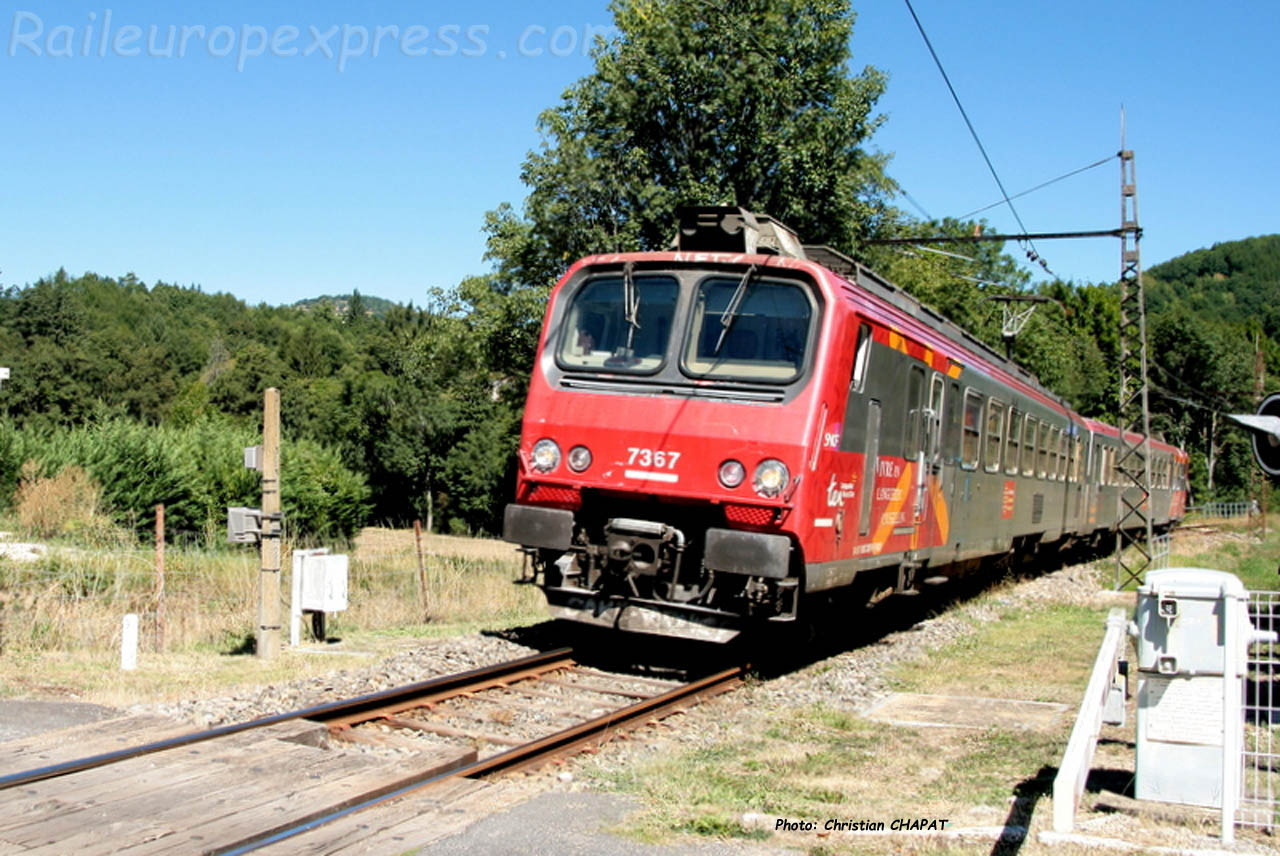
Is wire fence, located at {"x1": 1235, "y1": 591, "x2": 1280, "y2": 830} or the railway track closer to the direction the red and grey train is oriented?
the railway track

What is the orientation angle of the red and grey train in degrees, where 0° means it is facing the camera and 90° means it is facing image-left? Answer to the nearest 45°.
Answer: approximately 45°

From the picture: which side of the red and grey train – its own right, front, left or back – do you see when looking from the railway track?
front

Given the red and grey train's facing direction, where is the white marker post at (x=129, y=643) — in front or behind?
in front

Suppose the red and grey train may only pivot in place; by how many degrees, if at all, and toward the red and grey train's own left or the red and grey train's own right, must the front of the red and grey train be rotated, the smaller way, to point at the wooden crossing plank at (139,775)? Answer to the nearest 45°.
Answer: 0° — it already faces it

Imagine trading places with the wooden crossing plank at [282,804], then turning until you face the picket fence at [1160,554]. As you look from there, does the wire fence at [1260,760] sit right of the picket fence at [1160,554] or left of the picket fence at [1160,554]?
right

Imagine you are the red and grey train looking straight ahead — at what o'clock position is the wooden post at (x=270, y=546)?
The wooden post is roughly at 2 o'clock from the red and grey train.

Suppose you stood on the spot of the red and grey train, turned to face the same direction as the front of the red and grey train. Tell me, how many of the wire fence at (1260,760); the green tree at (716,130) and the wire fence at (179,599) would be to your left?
1

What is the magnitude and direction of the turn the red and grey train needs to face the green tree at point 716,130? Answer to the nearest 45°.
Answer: approximately 135° to its right

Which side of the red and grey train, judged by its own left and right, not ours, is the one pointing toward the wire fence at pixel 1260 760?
front

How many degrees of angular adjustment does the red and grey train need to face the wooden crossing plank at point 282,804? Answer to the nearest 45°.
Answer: approximately 45° to its left
